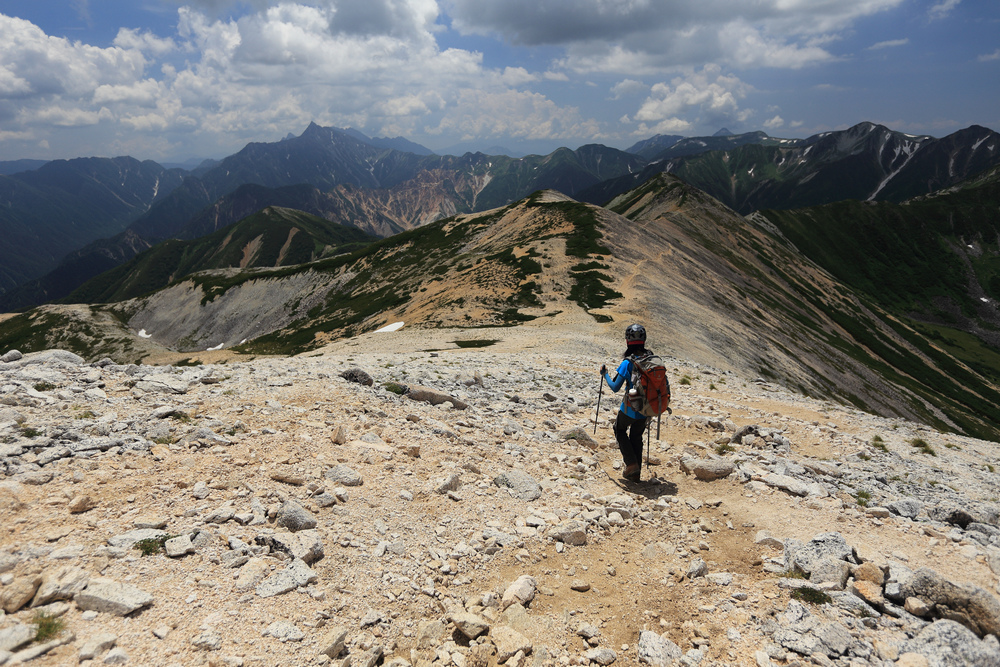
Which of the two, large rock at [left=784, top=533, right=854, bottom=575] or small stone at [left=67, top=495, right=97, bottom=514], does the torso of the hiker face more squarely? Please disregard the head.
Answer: the small stone

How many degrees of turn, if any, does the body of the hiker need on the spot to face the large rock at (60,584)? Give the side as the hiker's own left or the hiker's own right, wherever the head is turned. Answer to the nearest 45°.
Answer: approximately 90° to the hiker's own left

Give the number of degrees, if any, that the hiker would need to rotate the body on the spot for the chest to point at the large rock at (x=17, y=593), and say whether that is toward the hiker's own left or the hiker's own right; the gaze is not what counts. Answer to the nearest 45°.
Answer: approximately 90° to the hiker's own left

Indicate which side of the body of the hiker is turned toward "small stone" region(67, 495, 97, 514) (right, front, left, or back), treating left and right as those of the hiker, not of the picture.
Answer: left

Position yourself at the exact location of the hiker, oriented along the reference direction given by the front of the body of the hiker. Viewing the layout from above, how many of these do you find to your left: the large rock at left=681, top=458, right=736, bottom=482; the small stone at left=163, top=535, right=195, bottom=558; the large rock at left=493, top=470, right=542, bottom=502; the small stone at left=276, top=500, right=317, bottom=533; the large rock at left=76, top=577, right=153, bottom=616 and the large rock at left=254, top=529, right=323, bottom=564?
5

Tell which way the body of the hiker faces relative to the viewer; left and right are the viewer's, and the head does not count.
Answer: facing away from the viewer and to the left of the viewer

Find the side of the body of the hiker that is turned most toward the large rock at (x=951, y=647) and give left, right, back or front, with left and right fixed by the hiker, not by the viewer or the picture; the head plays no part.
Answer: back

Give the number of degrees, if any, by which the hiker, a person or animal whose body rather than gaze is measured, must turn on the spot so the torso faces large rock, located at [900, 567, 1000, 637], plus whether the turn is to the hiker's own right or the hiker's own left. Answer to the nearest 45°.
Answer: approximately 180°

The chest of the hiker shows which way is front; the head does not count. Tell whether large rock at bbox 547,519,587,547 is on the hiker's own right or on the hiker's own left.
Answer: on the hiker's own left

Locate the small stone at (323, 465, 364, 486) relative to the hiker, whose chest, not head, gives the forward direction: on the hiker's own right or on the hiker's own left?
on the hiker's own left

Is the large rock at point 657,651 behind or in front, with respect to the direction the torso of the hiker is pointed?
behind
